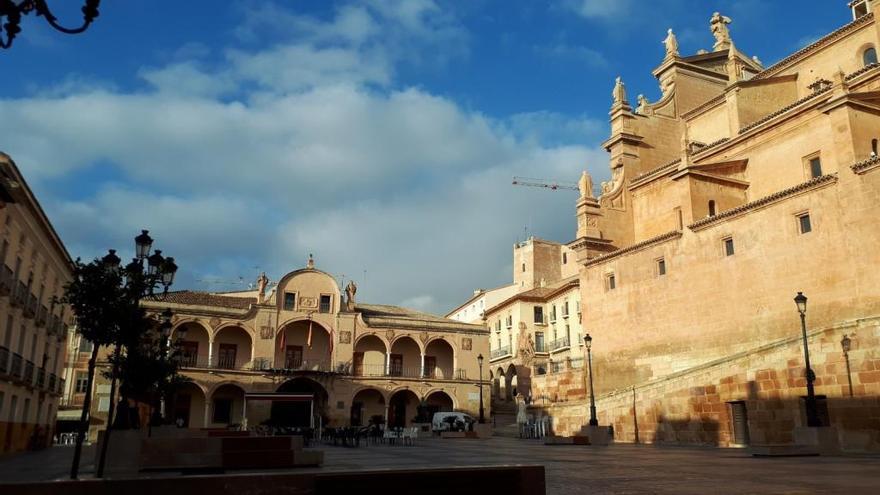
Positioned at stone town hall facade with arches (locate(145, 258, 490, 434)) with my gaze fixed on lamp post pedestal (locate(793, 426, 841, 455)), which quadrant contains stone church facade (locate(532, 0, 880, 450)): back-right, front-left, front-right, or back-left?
front-left

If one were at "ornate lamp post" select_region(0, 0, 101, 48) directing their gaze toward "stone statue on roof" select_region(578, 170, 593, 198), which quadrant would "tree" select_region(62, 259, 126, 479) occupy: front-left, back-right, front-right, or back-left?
front-left

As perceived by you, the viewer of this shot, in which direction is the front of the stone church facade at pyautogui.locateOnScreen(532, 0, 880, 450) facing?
facing away from the viewer and to the left of the viewer

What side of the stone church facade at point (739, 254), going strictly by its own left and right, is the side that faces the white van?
right

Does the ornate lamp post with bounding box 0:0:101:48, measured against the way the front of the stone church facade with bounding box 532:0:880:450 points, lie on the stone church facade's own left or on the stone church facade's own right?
on the stone church facade's own left
